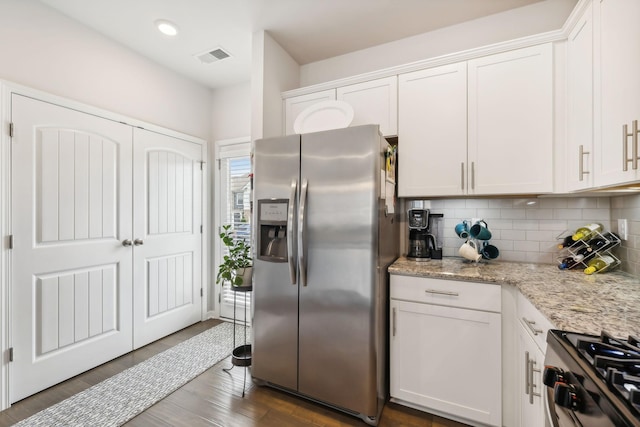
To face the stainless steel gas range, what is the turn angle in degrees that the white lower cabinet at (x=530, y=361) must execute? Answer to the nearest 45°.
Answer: approximately 90° to its left

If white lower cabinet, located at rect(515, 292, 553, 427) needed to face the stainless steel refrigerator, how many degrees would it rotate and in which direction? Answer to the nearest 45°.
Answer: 0° — it already faces it

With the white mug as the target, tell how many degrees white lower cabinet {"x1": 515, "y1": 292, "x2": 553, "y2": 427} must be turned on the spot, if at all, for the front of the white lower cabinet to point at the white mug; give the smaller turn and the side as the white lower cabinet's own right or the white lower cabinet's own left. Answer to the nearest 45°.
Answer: approximately 45° to the white lower cabinet's own right

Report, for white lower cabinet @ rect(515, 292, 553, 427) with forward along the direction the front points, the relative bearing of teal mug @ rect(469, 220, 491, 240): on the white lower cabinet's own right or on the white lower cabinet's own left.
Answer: on the white lower cabinet's own right

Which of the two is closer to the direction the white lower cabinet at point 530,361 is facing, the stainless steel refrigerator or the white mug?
the stainless steel refrigerator

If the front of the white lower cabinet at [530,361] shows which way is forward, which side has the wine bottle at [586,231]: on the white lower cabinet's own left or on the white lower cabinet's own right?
on the white lower cabinet's own right

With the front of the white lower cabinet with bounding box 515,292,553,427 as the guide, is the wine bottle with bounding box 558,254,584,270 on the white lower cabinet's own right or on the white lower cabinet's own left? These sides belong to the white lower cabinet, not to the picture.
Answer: on the white lower cabinet's own right

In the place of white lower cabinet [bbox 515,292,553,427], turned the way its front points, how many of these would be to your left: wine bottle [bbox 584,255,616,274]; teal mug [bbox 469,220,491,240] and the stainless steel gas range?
1

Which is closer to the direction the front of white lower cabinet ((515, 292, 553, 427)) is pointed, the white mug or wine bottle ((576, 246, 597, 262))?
the white mug

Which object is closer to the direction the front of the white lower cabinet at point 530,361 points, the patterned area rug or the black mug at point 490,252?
the patterned area rug

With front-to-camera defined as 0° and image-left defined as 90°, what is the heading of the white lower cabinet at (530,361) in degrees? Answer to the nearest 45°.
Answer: approximately 90°

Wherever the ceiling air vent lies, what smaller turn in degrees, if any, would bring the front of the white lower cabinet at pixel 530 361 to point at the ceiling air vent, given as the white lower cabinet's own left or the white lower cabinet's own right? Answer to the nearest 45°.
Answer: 0° — it already faces it
